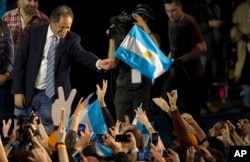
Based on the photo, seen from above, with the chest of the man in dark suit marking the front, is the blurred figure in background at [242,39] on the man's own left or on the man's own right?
on the man's own left

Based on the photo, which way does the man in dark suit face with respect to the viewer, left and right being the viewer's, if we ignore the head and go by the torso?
facing the viewer and to the right of the viewer

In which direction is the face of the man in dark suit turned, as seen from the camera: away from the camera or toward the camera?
toward the camera
